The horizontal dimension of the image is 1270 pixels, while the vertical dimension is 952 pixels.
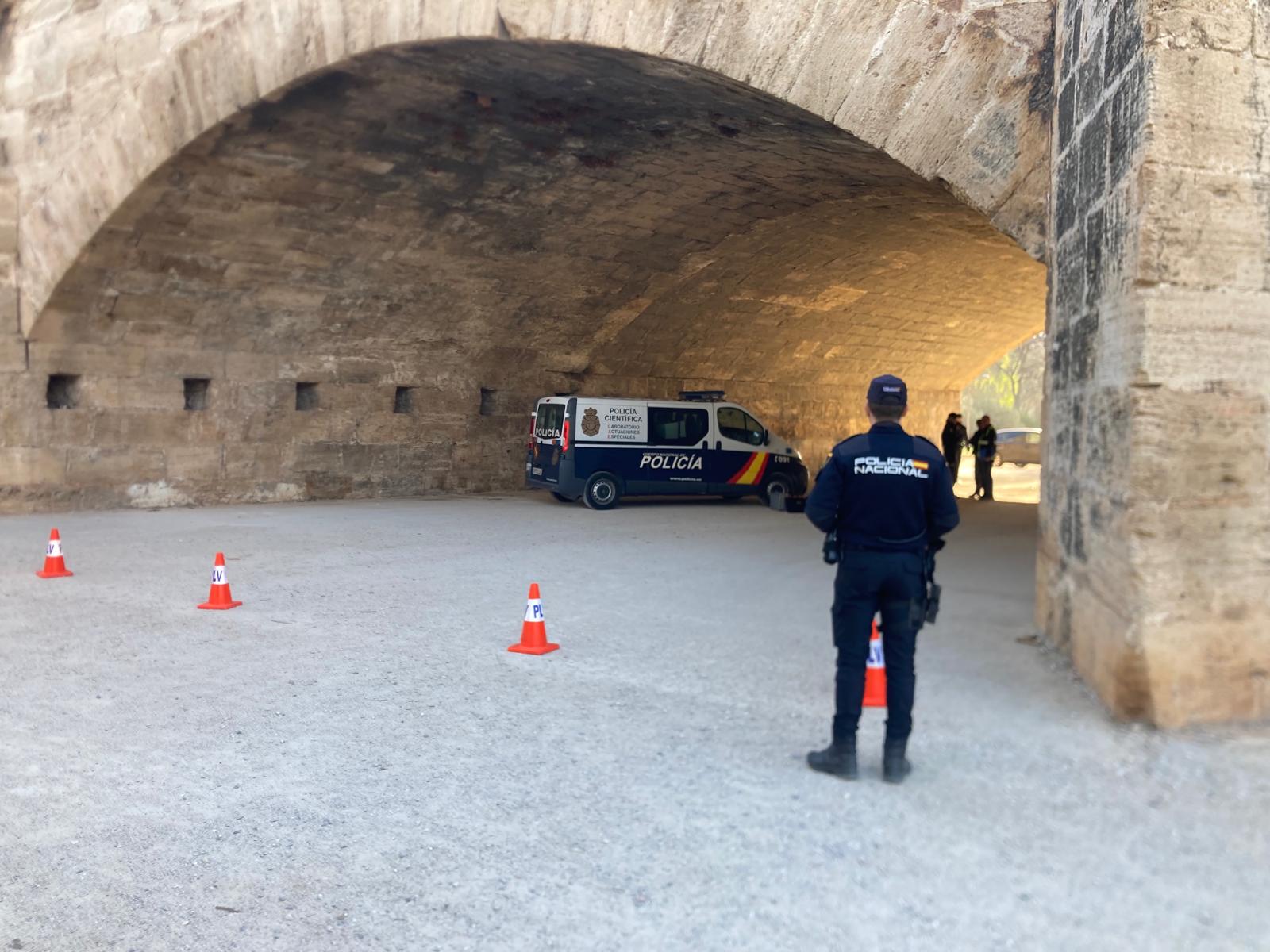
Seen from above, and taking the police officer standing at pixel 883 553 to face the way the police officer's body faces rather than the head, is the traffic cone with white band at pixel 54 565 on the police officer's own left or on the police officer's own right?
on the police officer's own left

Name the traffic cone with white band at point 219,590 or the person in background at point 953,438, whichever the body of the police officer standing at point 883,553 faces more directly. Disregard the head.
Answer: the person in background

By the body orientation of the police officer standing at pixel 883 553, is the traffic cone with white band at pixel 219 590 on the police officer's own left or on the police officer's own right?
on the police officer's own left

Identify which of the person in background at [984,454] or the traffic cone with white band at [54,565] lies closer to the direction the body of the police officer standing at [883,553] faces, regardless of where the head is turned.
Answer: the person in background

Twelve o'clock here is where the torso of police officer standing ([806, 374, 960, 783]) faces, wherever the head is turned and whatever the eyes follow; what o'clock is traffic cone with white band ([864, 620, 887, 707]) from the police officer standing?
The traffic cone with white band is roughly at 12 o'clock from the police officer standing.

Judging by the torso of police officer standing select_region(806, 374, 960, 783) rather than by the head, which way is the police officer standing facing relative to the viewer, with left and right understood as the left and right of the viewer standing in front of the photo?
facing away from the viewer

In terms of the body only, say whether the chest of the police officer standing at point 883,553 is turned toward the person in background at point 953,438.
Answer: yes
